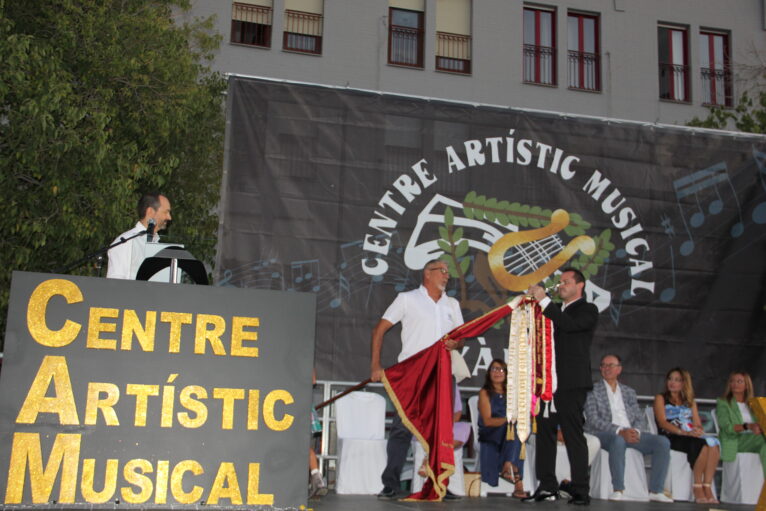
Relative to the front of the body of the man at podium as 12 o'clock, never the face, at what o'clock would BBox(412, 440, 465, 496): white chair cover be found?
The white chair cover is roughly at 11 o'clock from the man at podium.

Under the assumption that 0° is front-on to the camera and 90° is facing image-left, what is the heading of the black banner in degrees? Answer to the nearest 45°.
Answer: approximately 0°

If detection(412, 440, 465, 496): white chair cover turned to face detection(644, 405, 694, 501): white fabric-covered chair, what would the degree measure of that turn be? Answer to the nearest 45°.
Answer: approximately 135° to its left

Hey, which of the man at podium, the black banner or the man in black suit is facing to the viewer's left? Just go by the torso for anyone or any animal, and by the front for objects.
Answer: the man in black suit

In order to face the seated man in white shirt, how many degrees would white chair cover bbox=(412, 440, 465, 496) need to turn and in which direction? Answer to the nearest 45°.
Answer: approximately 135° to its left

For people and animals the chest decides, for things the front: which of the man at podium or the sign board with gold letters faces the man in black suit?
the man at podium

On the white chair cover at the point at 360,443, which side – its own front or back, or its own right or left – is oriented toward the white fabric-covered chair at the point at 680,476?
left

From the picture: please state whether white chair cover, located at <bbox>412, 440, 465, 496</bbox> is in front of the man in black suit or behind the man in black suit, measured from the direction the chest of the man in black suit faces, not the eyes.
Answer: in front

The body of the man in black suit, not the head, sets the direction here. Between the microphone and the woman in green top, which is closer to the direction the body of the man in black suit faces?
the microphone

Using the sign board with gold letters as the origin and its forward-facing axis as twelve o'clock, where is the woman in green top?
The woman in green top is roughly at 8 o'clock from the sign board with gold letters.

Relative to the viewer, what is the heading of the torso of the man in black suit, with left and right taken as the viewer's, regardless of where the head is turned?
facing to the left of the viewer

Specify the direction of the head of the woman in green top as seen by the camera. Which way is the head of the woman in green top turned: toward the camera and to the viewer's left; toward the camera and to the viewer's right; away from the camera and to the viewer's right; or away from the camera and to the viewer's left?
toward the camera and to the viewer's left

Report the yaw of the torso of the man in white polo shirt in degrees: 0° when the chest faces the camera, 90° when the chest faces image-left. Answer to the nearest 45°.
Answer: approximately 315°
